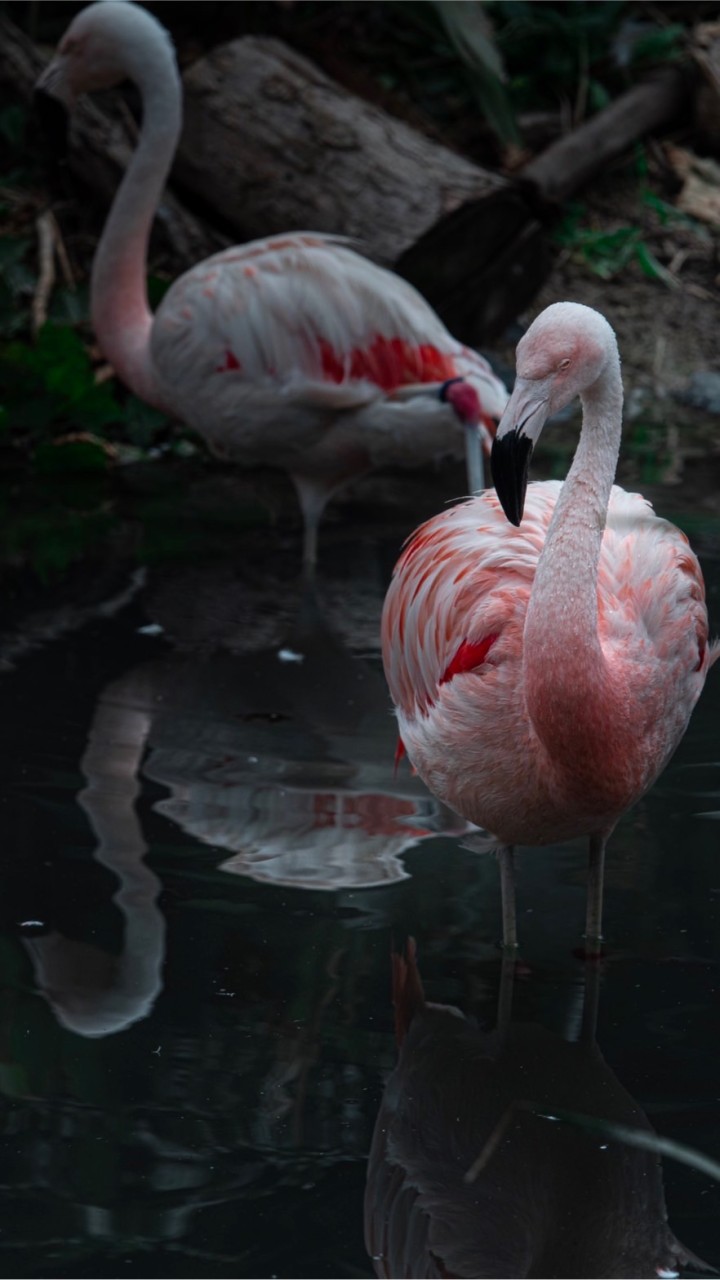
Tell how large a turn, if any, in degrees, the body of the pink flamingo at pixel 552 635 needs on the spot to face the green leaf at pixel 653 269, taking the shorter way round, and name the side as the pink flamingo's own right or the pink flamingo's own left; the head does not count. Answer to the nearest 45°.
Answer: approximately 180°

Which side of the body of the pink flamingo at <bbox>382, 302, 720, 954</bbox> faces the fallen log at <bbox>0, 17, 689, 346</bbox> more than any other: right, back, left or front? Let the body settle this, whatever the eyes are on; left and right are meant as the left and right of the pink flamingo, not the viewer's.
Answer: back

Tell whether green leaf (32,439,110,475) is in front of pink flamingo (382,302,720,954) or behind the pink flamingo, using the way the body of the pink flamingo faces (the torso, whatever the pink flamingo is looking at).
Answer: behind

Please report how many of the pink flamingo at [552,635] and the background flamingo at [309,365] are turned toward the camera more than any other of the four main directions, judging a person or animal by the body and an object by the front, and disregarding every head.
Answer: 1

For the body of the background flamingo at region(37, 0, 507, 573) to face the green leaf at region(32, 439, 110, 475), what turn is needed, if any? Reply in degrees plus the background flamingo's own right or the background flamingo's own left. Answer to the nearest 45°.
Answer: approximately 45° to the background flamingo's own right

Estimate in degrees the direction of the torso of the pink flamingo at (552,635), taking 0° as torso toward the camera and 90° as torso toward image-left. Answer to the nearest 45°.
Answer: approximately 0°

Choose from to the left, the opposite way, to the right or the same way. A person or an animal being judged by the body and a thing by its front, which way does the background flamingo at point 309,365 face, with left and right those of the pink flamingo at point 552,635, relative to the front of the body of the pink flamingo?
to the right

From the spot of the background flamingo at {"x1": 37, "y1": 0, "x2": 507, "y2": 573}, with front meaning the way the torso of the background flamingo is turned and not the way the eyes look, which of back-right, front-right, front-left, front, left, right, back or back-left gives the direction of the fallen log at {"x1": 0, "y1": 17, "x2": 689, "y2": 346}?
right

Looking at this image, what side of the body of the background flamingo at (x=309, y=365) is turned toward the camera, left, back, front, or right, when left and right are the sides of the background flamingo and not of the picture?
left
